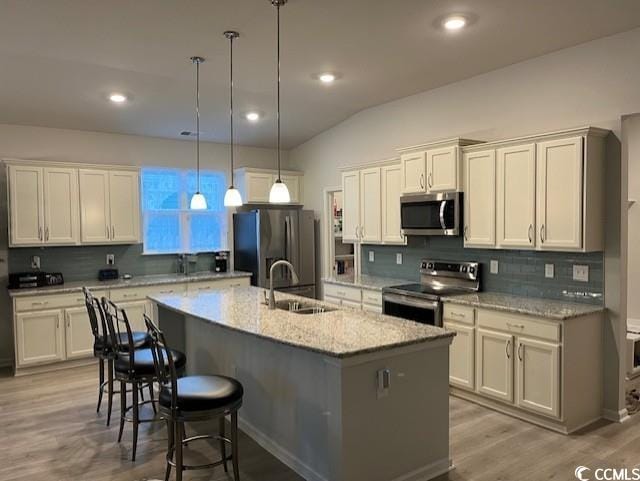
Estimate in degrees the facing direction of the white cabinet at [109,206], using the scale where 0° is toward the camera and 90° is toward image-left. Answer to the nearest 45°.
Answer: approximately 0°

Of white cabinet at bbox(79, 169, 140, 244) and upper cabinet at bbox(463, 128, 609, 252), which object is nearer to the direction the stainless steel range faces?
the white cabinet

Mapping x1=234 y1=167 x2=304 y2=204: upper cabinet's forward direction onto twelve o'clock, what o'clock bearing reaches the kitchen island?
The kitchen island is roughly at 1 o'clock from the upper cabinet.

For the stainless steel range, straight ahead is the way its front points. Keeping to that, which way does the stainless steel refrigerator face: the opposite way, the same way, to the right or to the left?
to the left

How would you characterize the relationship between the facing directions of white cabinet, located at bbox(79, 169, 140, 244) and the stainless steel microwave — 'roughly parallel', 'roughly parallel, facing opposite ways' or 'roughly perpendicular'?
roughly perpendicular

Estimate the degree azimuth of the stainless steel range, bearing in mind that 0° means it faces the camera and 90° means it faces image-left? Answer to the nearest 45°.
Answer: approximately 45°

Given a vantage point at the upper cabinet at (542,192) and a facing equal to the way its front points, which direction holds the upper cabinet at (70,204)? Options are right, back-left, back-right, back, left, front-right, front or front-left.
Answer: front-right

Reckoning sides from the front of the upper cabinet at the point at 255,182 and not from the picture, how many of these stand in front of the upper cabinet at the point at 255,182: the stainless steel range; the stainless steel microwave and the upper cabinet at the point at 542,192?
3

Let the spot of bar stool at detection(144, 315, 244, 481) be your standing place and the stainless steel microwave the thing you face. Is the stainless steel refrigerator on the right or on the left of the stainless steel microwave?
left

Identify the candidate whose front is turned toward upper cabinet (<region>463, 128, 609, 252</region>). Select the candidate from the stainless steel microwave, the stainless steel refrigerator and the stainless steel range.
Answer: the stainless steel refrigerator

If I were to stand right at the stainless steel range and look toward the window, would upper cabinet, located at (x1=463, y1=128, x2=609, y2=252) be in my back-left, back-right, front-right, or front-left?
back-left

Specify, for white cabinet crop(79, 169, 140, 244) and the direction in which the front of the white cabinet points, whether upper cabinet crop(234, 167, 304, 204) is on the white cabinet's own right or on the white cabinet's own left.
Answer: on the white cabinet's own left

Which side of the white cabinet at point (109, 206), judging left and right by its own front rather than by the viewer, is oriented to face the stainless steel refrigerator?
left

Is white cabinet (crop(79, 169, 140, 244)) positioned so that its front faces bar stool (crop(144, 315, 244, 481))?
yes

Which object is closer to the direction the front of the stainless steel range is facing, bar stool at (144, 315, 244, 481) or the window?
the bar stool

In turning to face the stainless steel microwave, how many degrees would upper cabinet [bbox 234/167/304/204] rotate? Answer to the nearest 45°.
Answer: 0° — it already faces it

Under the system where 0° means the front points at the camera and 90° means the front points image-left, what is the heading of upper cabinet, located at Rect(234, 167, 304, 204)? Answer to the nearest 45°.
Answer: approximately 315°

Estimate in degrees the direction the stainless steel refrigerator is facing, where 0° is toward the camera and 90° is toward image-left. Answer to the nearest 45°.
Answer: approximately 315°
